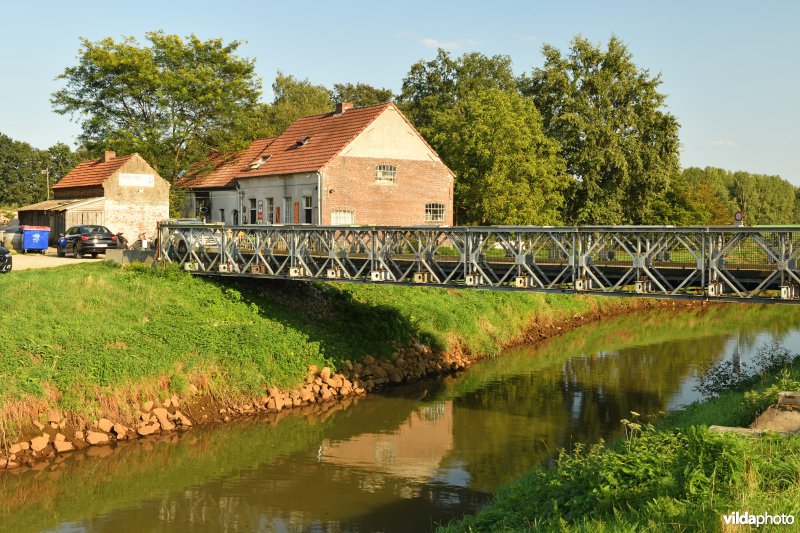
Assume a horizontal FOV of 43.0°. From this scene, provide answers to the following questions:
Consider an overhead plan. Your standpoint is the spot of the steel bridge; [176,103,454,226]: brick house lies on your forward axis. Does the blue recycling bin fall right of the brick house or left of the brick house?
left

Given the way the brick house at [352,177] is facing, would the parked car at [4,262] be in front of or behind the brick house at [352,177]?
in front

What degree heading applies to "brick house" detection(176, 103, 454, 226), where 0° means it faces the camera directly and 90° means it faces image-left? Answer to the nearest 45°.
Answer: approximately 45°

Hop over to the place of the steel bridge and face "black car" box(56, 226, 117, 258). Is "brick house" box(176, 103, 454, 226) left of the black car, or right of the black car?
right

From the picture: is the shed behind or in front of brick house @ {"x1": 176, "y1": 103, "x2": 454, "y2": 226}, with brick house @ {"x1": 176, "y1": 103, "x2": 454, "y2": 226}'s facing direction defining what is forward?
in front

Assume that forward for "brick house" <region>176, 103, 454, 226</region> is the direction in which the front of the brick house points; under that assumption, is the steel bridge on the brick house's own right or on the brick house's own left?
on the brick house's own left
